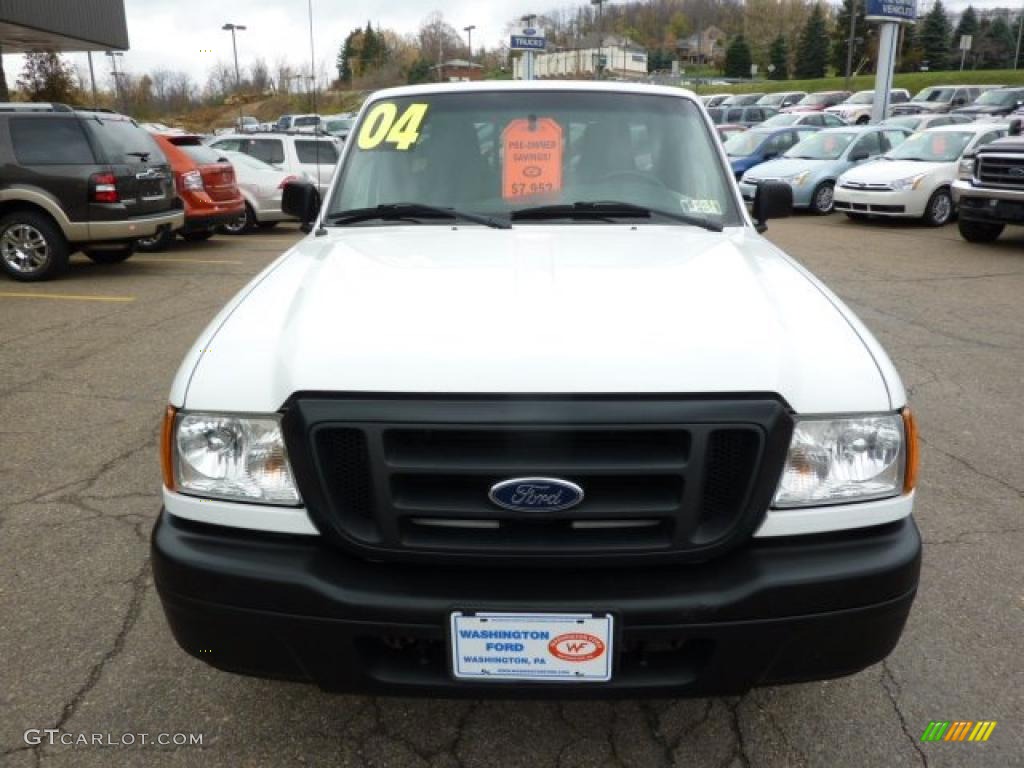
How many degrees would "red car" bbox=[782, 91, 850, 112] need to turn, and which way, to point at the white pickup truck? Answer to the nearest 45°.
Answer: approximately 45° to its left

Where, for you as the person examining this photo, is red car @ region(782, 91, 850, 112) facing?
facing the viewer and to the left of the viewer

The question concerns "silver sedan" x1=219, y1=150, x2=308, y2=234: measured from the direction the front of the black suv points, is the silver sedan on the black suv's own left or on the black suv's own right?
on the black suv's own right

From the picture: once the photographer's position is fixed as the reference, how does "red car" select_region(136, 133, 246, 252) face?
facing away from the viewer and to the left of the viewer

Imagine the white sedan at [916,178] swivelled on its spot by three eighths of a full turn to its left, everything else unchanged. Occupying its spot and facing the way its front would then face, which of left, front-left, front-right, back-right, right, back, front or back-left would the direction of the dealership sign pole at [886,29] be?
left

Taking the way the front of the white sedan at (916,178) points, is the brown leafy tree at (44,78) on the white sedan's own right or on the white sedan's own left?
on the white sedan's own right

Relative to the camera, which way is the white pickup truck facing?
toward the camera

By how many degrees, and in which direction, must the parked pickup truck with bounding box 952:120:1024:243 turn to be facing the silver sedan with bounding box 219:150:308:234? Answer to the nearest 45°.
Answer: approximately 45° to its right

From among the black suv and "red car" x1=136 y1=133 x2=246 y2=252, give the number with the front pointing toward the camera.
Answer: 0

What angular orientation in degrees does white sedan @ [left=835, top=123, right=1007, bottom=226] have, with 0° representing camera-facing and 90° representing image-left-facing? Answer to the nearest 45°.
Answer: approximately 45°
